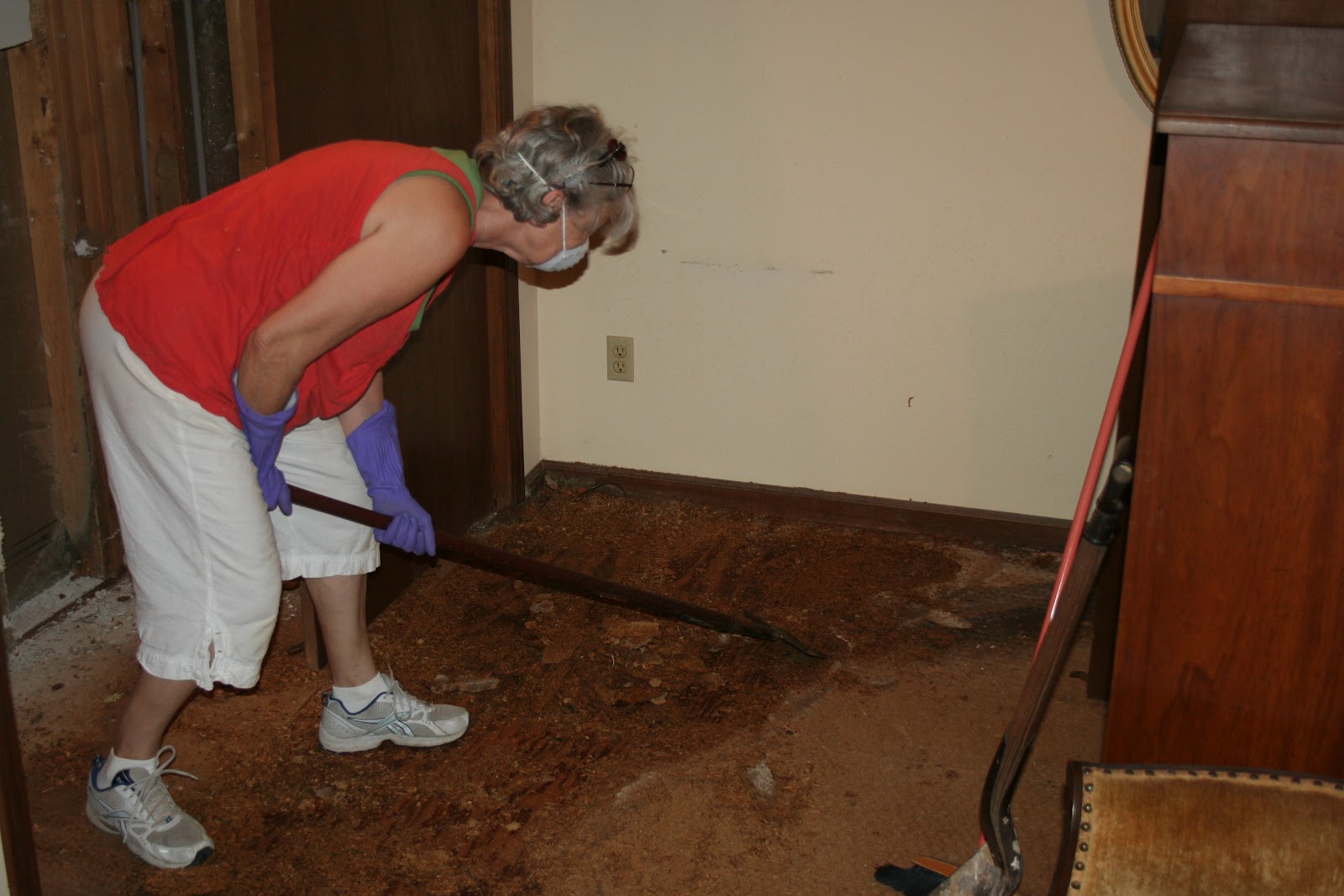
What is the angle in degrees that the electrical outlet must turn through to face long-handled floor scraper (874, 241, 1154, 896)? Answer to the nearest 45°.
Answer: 0° — it already faces it

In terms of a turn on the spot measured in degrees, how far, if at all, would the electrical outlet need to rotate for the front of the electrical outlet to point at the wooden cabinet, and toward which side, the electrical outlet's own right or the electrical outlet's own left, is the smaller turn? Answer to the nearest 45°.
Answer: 0° — it already faces it

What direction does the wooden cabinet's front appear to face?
to the viewer's left

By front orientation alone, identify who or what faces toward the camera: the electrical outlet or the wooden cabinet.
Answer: the electrical outlet

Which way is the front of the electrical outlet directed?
toward the camera

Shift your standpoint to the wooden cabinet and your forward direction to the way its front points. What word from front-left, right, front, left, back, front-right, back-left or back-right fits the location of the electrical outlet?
front-right

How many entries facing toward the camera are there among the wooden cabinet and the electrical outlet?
1
